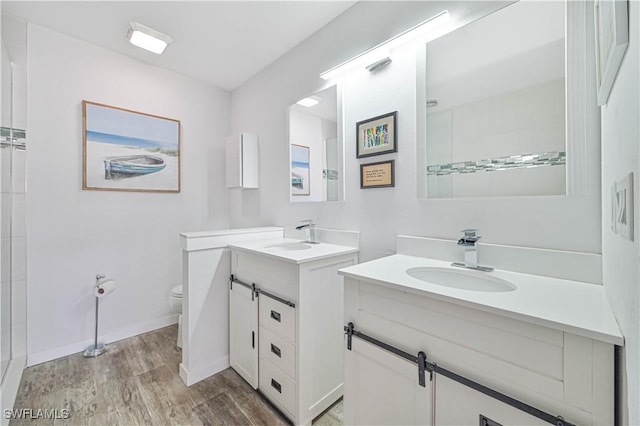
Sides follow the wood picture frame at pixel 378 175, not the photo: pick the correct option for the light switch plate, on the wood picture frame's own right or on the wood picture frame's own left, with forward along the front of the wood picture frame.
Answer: on the wood picture frame's own left

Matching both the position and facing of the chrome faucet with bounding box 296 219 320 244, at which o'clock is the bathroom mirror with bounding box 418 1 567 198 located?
The bathroom mirror is roughly at 9 o'clock from the chrome faucet.

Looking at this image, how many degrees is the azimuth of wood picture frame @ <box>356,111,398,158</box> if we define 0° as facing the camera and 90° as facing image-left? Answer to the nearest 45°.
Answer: approximately 45°

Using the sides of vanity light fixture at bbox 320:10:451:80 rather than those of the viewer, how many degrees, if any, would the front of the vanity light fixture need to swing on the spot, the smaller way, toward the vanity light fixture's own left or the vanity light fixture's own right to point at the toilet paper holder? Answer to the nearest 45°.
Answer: approximately 45° to the vanity light fixture's own right

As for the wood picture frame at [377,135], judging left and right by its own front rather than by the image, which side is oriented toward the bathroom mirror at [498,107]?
left

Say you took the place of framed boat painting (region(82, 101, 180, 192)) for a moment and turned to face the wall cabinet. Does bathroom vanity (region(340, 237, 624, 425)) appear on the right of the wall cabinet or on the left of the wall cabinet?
right

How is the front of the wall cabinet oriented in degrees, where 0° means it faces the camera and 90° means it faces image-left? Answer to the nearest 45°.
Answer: approximately 45°

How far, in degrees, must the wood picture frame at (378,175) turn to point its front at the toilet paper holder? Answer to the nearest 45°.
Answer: approximately 45° to its right
